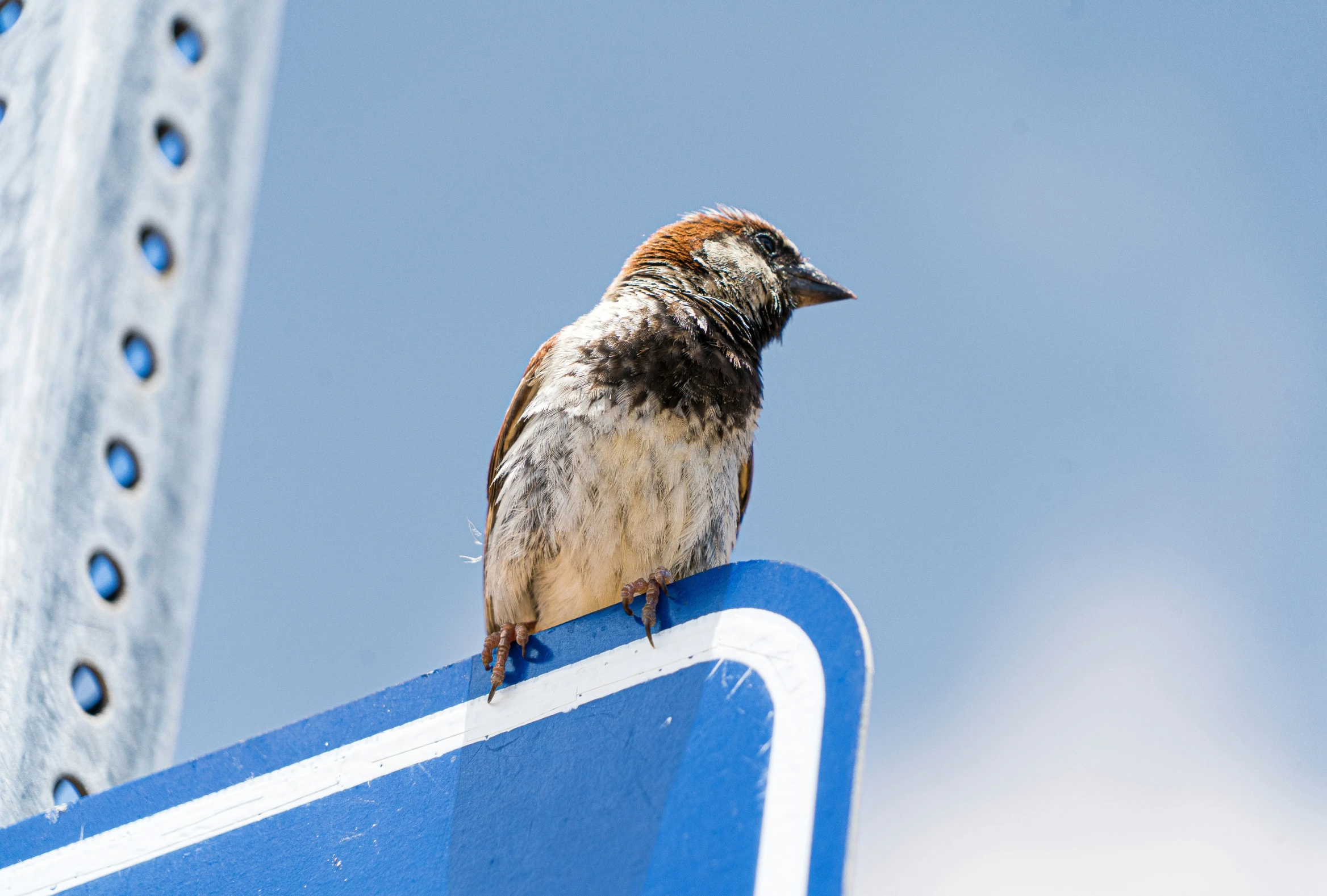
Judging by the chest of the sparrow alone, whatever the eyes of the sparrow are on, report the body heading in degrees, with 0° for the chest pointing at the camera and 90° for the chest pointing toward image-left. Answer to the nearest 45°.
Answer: approximately 315°

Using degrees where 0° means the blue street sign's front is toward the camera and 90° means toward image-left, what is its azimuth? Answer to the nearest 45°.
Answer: approximately 45°

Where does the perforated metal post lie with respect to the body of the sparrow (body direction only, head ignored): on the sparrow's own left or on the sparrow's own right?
on the sparrow's own right
